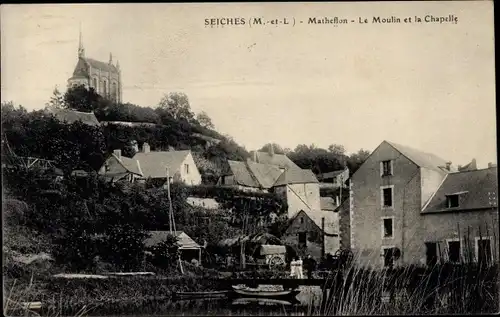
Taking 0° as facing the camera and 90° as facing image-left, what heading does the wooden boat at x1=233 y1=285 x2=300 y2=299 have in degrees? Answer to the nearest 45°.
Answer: approximately 90°

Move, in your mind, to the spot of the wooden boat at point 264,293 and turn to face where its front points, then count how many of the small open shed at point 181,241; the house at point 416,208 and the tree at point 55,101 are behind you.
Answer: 1

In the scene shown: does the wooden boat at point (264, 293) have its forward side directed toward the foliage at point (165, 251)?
yes
